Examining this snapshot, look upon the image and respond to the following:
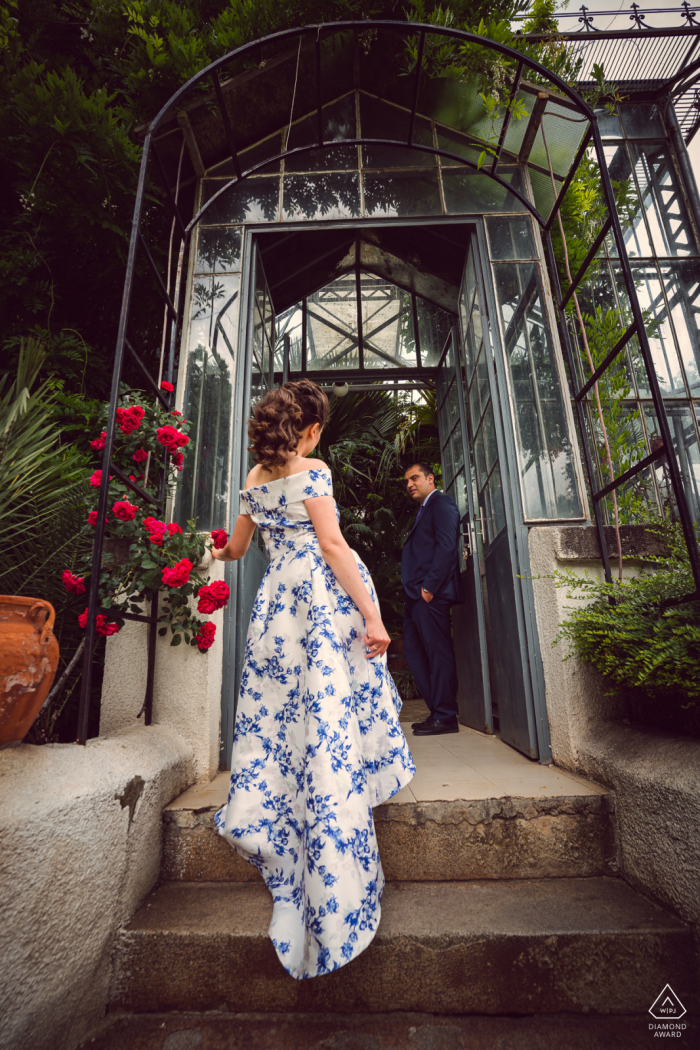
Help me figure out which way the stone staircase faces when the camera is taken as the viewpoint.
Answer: facing the viewer

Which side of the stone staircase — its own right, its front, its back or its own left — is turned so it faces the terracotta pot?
right

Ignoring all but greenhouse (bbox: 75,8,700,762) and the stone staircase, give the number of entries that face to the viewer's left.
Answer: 0

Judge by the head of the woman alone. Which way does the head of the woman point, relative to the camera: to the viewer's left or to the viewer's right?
to the viewer's right

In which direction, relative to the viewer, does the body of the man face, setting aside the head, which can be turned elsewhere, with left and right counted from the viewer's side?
facing to the left of the viewer

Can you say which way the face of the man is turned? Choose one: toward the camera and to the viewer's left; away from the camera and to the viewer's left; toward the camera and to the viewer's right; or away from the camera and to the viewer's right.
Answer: toward the camera and to the viewer's left

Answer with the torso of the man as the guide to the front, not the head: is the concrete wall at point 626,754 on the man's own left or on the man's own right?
on the man's own left
